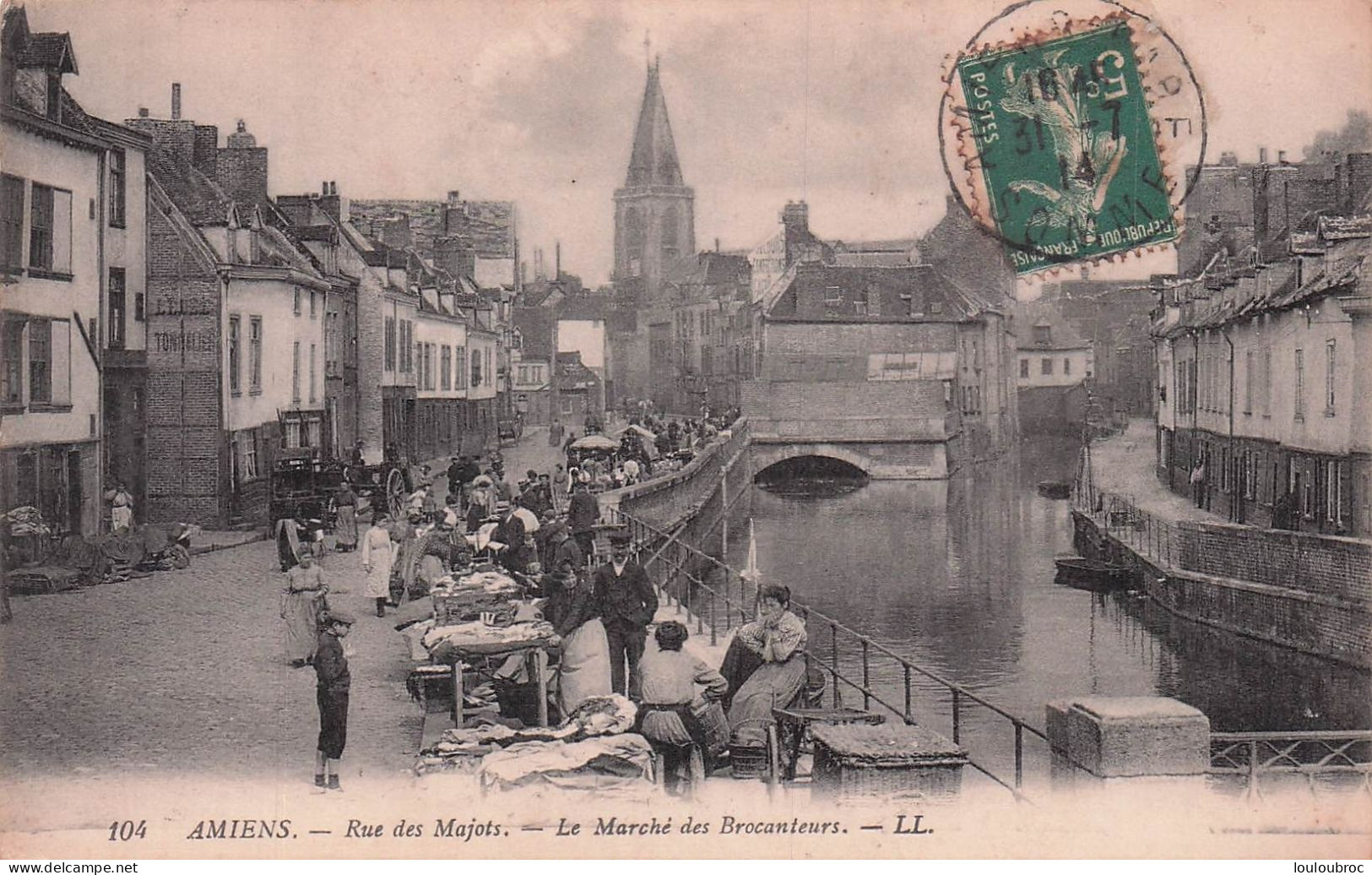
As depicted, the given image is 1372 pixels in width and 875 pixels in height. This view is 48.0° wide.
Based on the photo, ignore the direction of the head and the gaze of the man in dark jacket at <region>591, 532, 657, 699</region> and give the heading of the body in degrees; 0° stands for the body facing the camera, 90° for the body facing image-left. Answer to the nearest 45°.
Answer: approximately 0°

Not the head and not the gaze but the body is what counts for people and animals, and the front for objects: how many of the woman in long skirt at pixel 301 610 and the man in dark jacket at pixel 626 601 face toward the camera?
2

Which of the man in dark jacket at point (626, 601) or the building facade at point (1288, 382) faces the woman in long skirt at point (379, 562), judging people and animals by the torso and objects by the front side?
the building facade

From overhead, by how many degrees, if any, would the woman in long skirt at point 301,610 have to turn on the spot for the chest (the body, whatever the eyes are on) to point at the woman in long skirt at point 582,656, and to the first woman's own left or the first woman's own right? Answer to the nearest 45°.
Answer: approximately 45° to the first woman's own left

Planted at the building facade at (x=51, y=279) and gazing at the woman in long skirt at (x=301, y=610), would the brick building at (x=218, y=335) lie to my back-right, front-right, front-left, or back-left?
back-left

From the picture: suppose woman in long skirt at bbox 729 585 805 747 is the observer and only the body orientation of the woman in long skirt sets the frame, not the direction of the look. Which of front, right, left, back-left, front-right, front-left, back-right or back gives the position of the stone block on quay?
left

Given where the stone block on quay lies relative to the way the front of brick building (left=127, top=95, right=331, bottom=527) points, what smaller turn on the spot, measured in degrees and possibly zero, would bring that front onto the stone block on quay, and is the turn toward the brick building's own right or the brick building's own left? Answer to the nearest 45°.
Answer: approximately 45° to the brick building's own right

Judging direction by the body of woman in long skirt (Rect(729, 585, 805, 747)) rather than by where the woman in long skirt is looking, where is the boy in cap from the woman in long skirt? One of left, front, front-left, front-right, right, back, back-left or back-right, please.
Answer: front-right

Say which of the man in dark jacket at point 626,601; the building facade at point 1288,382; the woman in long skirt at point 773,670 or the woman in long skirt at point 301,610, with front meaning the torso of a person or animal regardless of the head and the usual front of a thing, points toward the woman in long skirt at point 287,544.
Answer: the building facade

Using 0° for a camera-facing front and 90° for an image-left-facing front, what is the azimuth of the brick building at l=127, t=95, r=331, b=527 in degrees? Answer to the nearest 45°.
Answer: approximately 315°

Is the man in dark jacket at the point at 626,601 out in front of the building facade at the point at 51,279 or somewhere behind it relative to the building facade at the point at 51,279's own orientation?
in front

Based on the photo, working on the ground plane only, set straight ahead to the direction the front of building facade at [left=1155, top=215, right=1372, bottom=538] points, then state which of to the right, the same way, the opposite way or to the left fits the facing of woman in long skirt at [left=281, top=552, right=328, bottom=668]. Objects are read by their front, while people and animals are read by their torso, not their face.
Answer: to the left

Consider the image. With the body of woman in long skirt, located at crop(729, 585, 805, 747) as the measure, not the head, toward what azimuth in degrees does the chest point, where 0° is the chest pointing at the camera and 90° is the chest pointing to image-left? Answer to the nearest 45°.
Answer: approximately 45°
